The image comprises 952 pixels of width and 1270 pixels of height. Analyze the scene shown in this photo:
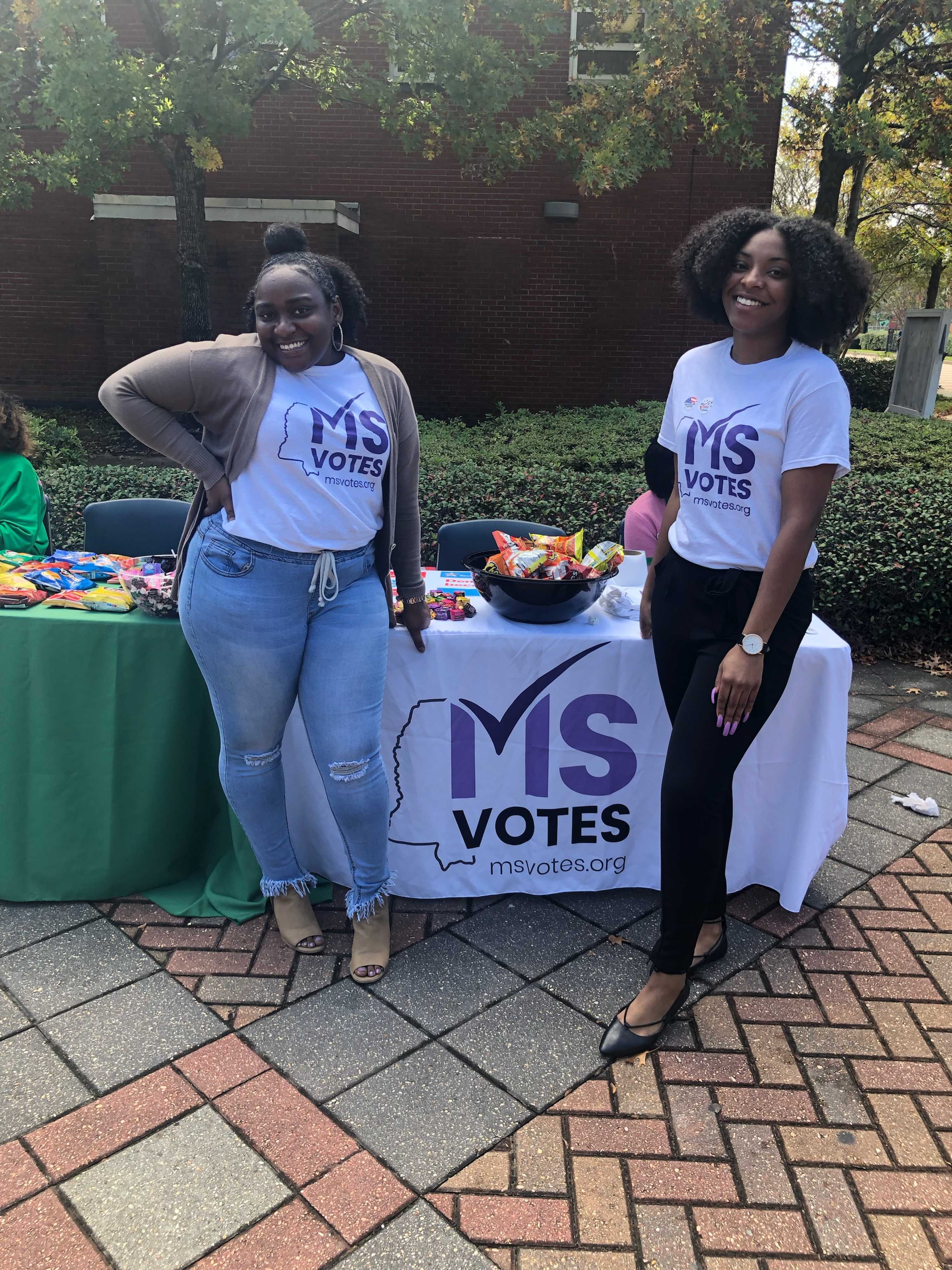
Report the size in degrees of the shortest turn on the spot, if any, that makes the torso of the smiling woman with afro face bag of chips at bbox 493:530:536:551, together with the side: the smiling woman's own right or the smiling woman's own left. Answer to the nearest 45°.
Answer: approximately 90° to the smiling woman's own right

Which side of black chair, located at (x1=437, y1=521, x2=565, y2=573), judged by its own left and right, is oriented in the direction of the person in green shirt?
right

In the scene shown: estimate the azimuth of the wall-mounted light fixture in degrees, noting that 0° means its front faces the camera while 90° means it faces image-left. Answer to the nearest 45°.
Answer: approximately 0°

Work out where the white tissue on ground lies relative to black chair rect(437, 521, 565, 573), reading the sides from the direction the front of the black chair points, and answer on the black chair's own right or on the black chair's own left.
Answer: on the black chair's own left

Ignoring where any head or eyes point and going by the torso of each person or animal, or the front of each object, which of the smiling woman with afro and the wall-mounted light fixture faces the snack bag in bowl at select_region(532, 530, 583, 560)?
the wall-mounted light fixture

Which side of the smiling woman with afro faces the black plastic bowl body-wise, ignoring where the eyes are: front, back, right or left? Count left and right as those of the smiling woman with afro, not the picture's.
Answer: right

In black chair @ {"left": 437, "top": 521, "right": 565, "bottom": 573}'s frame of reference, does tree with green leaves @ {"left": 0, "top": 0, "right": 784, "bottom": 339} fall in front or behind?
behind

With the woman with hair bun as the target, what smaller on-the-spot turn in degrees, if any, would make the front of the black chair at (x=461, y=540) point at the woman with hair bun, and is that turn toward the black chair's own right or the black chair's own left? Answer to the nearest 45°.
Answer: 0° — it already faces them

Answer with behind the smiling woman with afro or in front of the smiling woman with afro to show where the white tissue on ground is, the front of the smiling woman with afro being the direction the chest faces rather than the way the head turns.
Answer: behind

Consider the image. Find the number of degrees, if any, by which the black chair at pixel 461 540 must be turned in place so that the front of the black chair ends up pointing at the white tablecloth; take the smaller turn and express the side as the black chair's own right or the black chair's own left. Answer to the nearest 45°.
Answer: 0° — it already faces it
